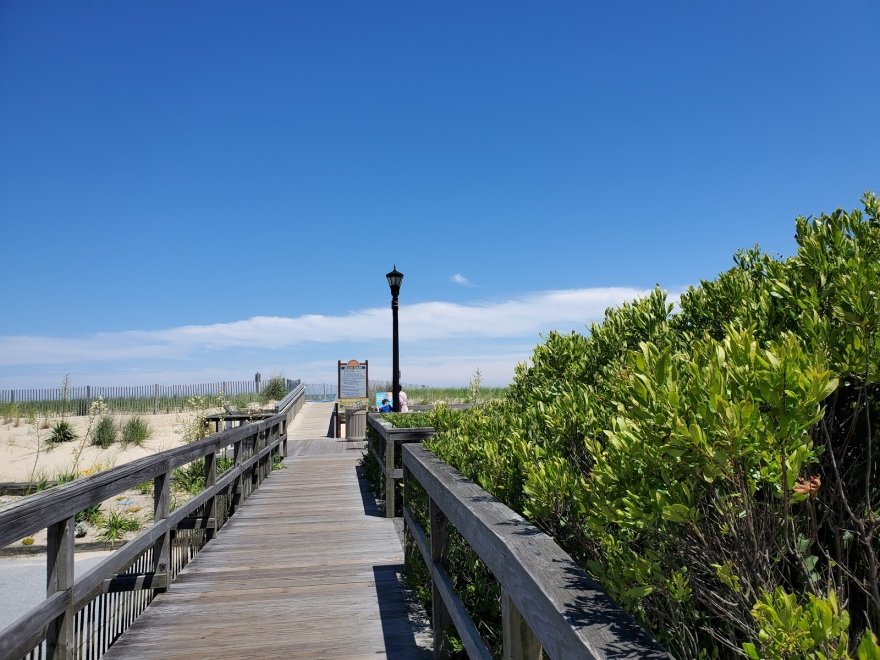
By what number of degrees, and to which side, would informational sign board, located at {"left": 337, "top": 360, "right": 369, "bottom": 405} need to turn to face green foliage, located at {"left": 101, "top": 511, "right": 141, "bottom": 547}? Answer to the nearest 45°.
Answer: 0° — it already faces it

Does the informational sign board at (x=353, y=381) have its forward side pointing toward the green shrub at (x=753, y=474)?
yes

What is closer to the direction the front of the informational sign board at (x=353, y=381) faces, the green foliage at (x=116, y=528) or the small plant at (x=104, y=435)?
the green foliage

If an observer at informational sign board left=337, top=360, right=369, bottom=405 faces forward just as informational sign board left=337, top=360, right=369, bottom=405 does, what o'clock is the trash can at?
The trash can is roughly at 12 o'clock from the informational sign board.

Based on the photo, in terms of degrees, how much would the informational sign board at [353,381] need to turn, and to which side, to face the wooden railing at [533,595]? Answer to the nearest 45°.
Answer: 0° — it already faces it

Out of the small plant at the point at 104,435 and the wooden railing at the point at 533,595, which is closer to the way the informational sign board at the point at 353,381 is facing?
the wooden railing

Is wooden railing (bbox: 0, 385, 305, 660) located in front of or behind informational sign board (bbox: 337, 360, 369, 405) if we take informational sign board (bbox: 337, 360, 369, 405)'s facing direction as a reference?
in front

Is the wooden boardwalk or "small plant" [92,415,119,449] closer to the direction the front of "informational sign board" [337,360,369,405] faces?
the wooden boardwalk

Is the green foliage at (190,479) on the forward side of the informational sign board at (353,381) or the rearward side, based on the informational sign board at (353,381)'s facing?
on the forward side

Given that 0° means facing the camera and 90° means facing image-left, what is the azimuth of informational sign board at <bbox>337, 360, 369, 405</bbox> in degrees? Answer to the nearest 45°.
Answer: approximately 0°
